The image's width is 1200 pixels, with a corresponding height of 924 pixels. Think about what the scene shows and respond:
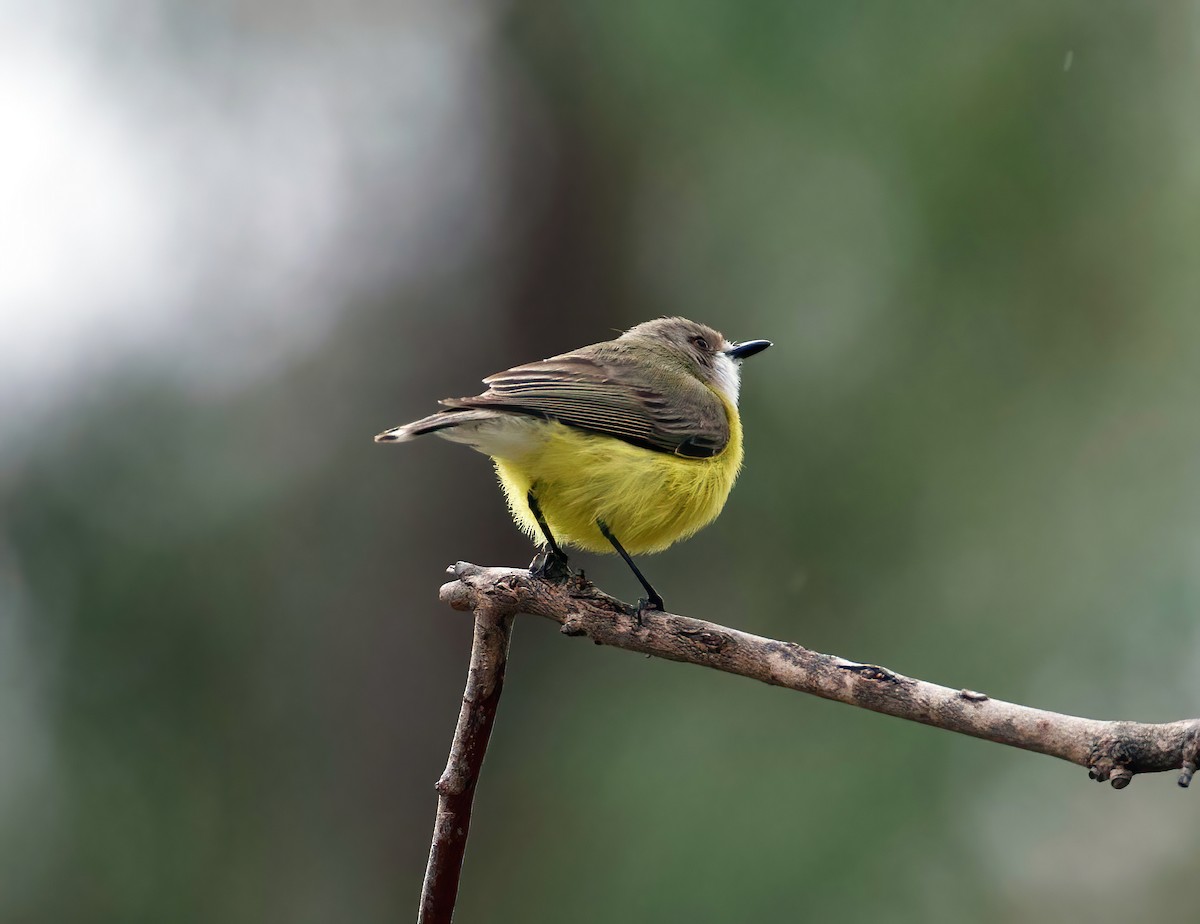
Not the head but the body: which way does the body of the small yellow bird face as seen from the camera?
to the viewer's right
